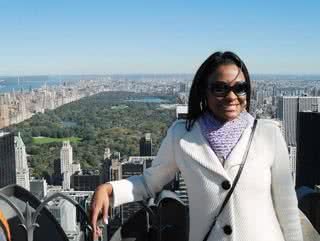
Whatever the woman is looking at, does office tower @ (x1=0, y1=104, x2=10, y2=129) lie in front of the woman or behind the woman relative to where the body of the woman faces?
behind

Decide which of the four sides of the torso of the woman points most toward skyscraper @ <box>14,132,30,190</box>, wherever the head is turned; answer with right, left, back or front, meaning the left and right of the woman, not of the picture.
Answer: back

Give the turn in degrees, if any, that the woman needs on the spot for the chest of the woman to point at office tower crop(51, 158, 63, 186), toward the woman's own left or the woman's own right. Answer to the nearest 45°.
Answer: approximately 180°

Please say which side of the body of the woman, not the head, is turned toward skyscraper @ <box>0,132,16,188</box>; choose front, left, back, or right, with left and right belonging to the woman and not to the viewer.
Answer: back

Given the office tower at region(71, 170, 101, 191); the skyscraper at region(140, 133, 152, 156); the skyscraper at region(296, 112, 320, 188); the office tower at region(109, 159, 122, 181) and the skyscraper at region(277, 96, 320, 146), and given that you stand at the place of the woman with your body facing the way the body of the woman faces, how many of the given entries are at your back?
5

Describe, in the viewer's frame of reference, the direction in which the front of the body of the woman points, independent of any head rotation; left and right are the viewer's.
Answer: facing the viewer

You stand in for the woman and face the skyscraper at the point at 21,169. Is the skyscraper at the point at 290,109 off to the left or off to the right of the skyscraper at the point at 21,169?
right

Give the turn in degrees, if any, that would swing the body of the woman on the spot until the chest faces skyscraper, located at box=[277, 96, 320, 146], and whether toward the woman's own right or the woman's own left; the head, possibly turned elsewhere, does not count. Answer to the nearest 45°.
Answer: approximately 180°

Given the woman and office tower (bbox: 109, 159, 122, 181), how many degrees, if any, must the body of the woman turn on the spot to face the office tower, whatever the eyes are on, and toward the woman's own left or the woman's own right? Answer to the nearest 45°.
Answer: approximately 180°

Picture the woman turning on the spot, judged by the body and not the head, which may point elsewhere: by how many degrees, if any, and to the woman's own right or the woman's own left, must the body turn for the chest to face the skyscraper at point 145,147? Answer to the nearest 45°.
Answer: approximately 180°

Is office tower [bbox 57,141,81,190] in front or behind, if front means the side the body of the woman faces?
behind

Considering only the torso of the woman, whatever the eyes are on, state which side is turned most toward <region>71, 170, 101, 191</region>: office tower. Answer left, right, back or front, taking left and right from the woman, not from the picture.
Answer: back

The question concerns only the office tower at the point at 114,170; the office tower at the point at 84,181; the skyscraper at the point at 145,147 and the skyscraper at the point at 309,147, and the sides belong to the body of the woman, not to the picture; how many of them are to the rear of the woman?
4

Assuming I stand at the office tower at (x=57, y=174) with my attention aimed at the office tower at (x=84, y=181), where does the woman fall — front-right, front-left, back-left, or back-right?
front-right
